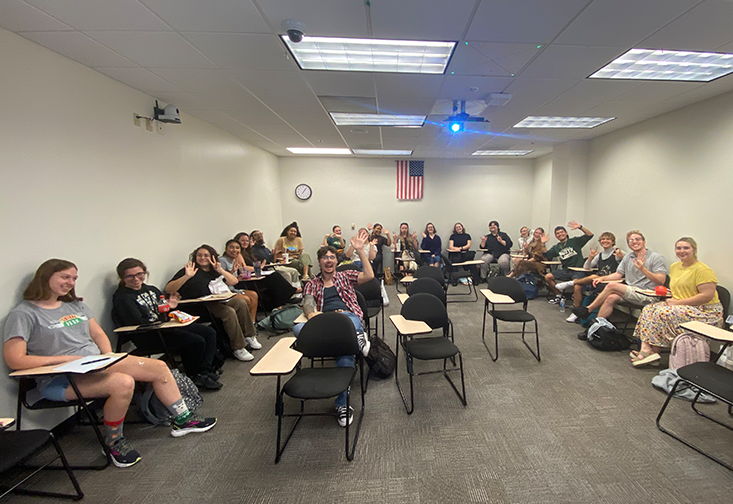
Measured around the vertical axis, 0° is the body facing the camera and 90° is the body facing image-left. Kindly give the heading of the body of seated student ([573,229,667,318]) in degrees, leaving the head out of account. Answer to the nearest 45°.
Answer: approximately 45°

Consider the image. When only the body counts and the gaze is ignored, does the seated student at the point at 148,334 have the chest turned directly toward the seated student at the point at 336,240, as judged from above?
no

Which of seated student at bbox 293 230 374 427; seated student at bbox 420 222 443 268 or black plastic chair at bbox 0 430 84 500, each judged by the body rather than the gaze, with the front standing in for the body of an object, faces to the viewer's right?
the black plastic chair

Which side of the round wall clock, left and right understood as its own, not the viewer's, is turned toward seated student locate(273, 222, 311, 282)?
front

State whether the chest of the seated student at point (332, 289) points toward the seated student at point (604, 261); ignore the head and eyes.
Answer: no

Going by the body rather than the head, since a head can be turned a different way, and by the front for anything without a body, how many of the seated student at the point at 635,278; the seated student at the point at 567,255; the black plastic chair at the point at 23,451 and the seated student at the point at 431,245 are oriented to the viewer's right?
1

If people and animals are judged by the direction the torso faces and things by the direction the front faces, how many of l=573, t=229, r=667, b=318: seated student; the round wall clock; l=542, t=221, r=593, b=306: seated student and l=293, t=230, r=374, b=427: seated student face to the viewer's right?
0

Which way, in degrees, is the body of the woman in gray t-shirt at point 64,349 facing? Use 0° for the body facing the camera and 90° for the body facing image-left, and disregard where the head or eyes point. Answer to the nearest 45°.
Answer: approximately 315°

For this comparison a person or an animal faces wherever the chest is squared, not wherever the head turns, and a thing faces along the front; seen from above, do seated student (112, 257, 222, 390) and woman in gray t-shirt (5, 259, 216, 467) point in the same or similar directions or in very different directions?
same or similar directions

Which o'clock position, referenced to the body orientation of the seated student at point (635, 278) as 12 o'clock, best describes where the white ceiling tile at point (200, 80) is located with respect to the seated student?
The white ceiling tile is roughly at 12 o'clock from the seated student.

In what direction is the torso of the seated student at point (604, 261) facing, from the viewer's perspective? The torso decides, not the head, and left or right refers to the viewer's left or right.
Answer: facing the viewer and to the left of the viewer

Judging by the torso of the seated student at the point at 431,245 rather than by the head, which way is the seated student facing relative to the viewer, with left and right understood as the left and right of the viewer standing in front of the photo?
facing the viewer

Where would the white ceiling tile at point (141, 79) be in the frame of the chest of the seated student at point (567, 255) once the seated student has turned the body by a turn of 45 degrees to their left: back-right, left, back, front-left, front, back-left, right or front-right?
front-right

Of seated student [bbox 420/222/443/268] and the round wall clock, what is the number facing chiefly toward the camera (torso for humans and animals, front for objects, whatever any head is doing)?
2

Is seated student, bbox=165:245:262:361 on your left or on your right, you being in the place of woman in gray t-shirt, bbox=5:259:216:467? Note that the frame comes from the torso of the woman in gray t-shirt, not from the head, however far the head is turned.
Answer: on your left

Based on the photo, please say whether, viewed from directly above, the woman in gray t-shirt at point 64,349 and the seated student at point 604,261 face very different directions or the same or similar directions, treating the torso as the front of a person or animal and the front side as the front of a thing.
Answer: very different directions
